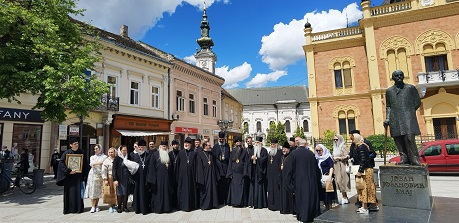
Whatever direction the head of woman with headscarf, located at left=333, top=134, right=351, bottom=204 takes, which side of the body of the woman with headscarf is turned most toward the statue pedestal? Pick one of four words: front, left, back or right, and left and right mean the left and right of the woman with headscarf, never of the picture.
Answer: left

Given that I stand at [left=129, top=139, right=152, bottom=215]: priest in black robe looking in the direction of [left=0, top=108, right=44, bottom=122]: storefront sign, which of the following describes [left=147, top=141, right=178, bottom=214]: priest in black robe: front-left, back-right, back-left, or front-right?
back-right

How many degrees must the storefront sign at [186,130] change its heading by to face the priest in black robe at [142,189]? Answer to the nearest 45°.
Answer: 0° — it already faces them

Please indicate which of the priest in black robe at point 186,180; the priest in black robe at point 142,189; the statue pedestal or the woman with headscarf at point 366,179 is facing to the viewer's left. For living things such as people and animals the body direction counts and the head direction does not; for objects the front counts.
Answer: the woman with headscarf

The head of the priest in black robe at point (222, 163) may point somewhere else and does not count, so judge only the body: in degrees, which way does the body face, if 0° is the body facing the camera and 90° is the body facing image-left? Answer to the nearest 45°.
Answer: approximately 0°

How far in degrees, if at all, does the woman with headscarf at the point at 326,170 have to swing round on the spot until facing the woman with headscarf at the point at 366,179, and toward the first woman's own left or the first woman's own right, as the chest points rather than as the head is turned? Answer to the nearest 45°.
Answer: approximately 90° to the first woman's own left

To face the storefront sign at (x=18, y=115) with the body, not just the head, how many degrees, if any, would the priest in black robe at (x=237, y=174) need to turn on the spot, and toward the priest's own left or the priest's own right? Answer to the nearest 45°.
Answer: approximately 135° to the priest's own right

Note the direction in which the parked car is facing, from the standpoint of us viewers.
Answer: facing to the left of the viewer

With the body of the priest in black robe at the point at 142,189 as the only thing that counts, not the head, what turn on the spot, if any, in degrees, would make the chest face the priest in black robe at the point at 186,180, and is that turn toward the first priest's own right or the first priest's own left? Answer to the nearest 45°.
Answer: approximately 90° to the first priest's own left

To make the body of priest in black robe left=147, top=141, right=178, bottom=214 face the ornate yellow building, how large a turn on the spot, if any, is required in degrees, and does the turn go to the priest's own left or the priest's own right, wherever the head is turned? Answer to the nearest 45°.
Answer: approximately 90° to the priest's own left
